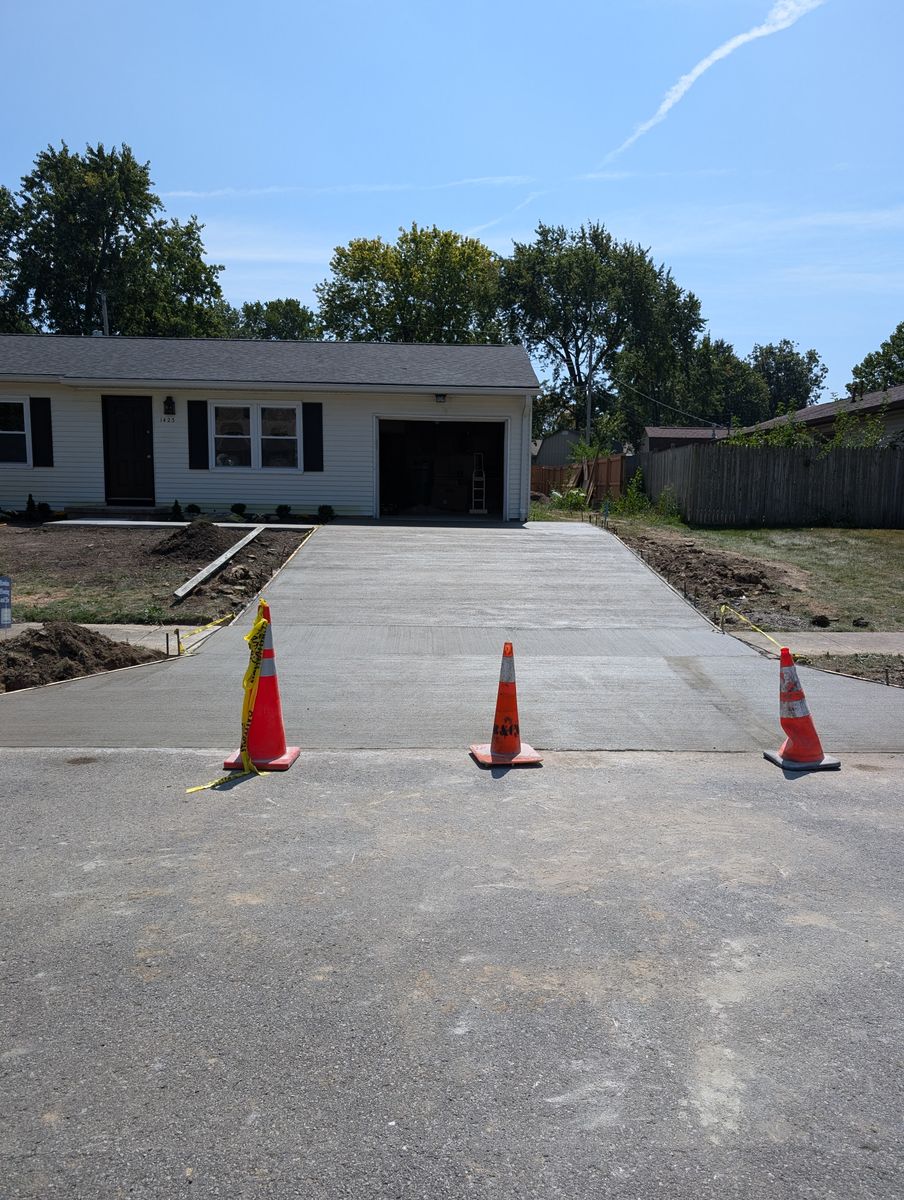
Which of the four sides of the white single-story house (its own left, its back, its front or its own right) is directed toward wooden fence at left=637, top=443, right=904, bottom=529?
left

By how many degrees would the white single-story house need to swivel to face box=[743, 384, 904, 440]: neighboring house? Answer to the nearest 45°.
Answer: approximately 90° to its left

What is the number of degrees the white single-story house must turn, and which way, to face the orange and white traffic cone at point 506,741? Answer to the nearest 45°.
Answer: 0° — it already faces it

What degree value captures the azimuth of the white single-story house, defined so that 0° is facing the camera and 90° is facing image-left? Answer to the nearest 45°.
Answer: approximately 0°

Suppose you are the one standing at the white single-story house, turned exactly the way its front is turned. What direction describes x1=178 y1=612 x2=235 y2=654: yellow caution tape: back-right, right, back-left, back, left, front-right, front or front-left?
front

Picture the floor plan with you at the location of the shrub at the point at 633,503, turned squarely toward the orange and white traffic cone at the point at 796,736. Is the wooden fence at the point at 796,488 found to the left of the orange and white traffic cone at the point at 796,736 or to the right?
left

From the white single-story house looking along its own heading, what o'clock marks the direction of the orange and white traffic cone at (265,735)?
The orange and white traffic cone is roughly at 12 o'clock from the white single-story house.

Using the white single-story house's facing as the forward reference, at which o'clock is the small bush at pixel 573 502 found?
The small bush is roughly at 8 o'clock from the white single-story house.

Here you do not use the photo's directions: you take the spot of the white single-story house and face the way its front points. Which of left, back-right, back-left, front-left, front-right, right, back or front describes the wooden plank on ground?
front

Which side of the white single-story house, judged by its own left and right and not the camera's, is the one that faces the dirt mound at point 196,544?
front

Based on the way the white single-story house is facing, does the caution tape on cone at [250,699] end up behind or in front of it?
in front

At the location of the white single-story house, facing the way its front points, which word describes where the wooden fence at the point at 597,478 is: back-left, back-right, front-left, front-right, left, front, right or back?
back-left

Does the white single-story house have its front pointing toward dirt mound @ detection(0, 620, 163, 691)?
yes

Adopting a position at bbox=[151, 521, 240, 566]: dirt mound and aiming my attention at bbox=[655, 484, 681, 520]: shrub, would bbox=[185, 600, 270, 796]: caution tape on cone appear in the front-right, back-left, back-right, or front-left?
back-right

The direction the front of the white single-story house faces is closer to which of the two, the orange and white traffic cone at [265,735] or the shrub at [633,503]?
the orange and white traffic cone
